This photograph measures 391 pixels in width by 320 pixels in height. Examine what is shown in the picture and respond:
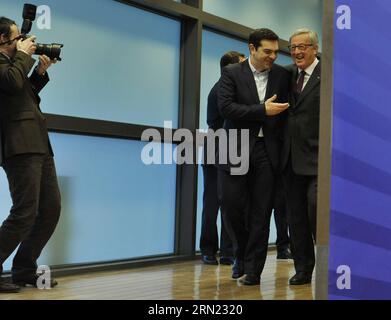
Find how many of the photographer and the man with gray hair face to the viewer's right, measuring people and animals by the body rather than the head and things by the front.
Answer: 1

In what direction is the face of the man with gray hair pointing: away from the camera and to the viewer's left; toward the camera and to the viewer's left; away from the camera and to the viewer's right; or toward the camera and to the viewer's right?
toward the camera and to the viewer's left

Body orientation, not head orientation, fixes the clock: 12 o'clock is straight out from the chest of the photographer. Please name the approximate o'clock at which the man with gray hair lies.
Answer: The man with gray hair is roughly at 12 o'clock from the photographer.

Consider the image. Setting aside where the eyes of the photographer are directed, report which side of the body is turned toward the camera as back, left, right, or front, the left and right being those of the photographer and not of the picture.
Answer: right

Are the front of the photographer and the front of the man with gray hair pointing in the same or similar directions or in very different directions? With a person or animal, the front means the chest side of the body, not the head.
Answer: very different directions

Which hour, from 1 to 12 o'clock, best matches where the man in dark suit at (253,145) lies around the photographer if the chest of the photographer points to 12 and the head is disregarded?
The man in dark suit is roughly at 12 o'clock from the photographer.

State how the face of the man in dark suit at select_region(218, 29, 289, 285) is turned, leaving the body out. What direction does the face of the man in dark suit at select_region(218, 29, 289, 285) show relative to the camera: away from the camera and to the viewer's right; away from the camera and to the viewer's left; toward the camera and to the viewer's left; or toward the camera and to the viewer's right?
toward the camera and to the viewer's right

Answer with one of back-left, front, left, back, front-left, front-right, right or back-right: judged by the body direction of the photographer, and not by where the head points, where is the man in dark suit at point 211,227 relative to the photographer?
front-left

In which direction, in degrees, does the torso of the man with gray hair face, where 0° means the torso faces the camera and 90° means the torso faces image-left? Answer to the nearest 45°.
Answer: approximately 45°
